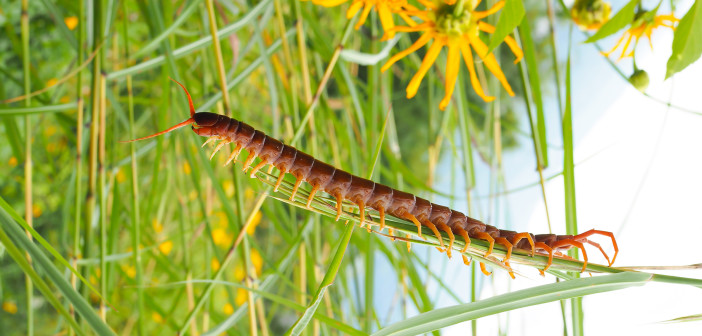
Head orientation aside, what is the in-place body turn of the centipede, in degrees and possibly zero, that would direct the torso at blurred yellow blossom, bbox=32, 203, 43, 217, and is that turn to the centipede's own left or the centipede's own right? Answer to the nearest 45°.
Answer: approximately 45° to the centipede's own right

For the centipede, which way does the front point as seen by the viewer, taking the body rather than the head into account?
to the viewer's left
